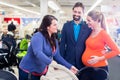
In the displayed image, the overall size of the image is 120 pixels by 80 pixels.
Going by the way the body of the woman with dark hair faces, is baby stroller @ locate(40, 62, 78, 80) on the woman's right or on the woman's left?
on the woman's right

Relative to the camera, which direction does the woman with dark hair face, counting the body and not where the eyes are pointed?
to the viewer's right

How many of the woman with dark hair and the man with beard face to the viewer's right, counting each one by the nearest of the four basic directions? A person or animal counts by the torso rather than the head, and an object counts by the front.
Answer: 1

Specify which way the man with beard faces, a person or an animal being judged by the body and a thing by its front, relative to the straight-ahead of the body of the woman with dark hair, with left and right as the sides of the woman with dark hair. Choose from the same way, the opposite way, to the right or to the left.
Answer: to the right

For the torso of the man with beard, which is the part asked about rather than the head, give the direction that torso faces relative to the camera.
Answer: toward the camera

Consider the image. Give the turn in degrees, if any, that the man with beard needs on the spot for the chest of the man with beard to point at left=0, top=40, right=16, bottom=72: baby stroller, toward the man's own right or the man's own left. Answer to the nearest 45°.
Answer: approximately 135° to the man's own right

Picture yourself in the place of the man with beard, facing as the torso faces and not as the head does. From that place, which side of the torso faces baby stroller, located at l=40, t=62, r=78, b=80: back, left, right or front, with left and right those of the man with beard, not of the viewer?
front

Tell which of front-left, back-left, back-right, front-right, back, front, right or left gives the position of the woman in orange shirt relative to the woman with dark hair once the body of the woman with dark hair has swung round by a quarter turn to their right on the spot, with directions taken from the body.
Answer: left

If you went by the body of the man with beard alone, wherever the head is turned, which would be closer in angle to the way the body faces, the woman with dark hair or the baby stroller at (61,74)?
the baby stroller

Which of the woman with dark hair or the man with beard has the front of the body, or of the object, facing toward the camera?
the man with beard
